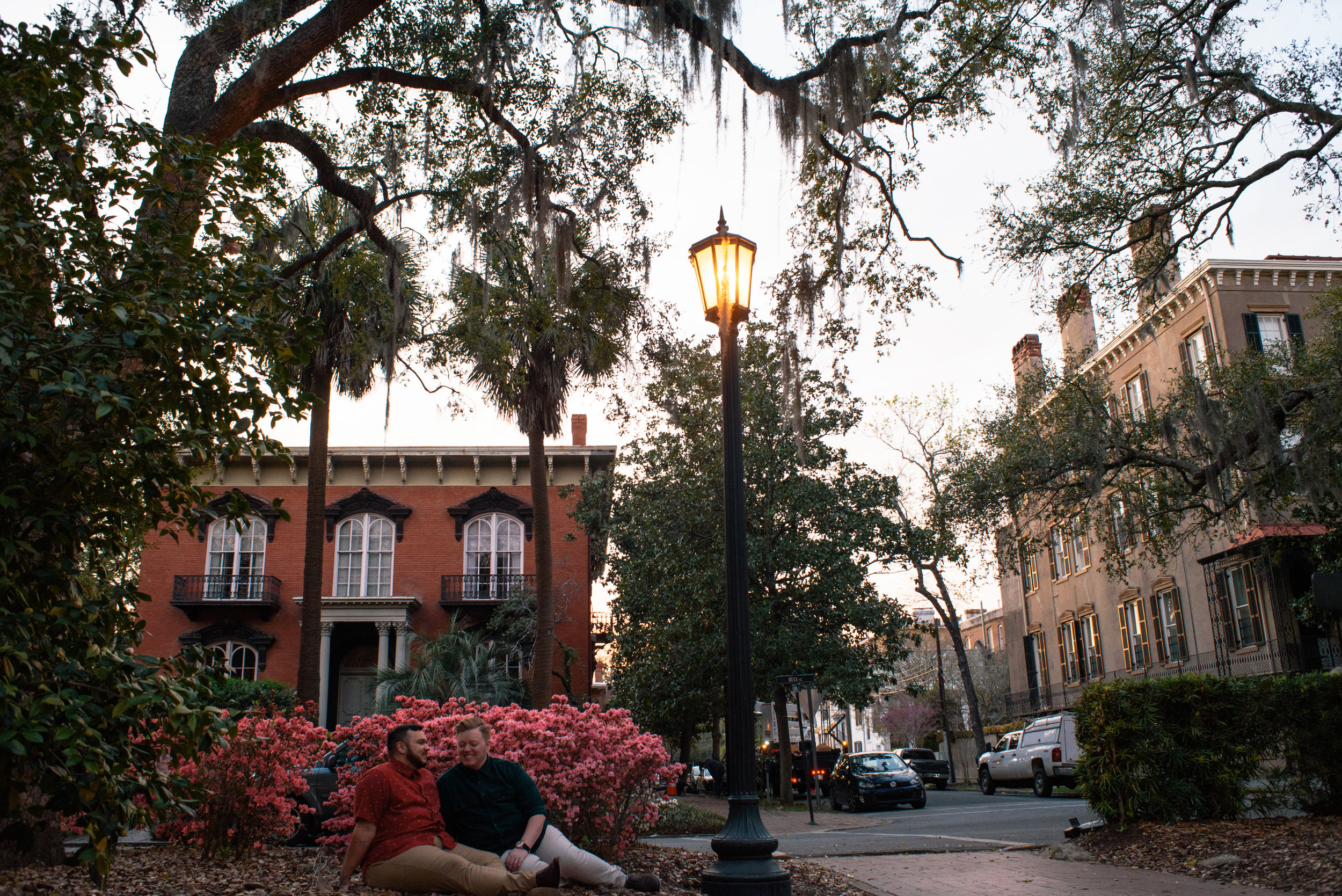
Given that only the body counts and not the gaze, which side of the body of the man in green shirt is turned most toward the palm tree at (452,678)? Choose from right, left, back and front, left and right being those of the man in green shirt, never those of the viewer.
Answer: back

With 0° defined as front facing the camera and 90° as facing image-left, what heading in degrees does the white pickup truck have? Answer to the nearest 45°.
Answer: approximately 135°

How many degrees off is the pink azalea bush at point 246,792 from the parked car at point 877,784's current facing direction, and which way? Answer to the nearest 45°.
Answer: approximately 45° to its right

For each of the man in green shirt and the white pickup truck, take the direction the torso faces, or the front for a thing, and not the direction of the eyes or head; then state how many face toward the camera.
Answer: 1

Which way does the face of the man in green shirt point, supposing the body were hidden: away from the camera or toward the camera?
toward the camera

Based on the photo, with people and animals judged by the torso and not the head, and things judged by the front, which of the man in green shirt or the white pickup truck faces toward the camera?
the man in green shirt

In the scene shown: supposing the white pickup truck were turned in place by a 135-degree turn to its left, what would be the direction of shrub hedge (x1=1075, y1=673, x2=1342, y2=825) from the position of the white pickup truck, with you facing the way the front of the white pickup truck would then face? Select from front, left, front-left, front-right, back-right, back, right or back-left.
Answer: front

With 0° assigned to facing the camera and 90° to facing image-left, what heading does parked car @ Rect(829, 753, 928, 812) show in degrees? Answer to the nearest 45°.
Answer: approximately 315°

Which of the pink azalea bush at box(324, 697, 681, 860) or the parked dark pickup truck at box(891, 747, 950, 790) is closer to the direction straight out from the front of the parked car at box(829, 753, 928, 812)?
the pink azalea bush

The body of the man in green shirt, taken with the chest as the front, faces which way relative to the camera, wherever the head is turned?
toward the camera

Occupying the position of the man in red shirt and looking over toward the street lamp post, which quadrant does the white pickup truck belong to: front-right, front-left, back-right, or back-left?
front-left

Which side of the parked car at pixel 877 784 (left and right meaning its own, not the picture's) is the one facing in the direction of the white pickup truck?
left

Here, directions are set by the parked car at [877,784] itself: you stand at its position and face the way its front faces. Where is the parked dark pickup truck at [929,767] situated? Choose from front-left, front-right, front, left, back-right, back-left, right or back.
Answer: back-left

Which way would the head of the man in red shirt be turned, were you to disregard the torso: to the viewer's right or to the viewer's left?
to the viewer's right
